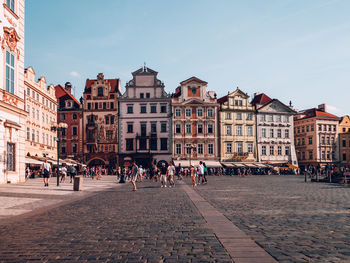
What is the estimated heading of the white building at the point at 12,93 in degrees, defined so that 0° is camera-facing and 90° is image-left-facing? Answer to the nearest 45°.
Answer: approximately 315°
